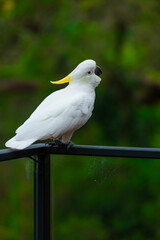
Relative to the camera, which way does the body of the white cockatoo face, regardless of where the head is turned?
to the viewer's right
